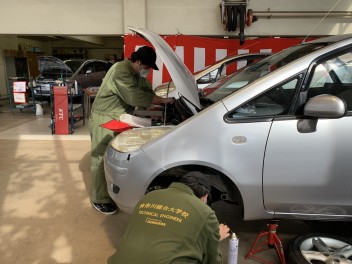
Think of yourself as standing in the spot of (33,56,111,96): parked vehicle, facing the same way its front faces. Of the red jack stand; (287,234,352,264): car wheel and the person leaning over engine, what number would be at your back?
0

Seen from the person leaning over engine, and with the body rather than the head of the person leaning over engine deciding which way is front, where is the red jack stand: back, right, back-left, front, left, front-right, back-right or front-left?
front-right

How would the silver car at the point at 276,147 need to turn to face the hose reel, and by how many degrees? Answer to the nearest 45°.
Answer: approximately 90° to its right

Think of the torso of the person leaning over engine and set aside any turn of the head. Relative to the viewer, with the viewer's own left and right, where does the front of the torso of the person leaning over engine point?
facing to the right of the viewer

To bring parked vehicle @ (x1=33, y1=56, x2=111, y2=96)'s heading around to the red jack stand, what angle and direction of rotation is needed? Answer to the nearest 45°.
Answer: approximately 45° to its left

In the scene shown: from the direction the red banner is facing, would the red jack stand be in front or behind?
in front

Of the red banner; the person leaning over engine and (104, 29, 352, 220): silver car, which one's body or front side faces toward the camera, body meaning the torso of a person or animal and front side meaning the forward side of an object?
the red banner

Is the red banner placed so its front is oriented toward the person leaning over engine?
yes

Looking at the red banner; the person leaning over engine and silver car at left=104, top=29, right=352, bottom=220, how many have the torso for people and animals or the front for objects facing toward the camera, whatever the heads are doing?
1

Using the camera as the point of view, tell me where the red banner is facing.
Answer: facing the viewer

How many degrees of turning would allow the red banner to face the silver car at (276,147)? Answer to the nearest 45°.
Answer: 0° — it already faces it

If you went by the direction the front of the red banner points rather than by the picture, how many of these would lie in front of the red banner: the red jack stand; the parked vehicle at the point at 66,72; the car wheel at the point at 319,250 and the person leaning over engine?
3

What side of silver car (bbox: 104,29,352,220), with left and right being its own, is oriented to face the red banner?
right

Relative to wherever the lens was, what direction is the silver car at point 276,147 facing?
facing to the left of the viewer

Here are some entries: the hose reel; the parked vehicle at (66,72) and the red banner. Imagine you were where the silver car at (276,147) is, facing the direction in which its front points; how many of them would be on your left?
0

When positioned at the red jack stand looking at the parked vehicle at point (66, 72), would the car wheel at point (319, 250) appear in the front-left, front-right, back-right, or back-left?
back-right

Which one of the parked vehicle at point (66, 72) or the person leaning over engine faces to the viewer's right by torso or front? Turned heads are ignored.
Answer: the person leaning over engine

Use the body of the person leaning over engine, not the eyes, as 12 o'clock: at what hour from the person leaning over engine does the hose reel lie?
The hose reel is roughly at 10 o'clock from the person leaning over engine.

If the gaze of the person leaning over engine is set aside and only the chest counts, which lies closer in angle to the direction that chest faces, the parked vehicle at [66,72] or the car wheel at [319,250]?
the car wheel

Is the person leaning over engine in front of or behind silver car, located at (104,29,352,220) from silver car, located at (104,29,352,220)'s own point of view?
in front

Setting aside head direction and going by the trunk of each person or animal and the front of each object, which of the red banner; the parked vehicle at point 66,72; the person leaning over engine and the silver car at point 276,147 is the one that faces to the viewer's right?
the person leaning over engine
